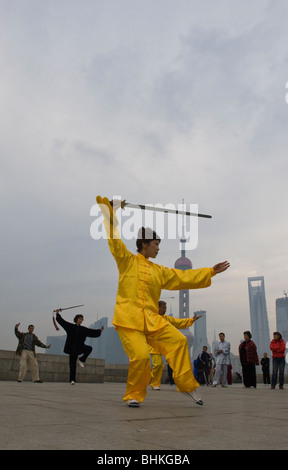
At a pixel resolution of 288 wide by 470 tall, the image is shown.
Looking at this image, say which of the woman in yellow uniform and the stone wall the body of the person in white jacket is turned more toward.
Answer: the woman in yellow uniform

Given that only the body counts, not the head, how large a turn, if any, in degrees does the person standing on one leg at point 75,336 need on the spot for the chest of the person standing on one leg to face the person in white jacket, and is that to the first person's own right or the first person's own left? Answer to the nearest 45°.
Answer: approximately 90° to the first person's own left

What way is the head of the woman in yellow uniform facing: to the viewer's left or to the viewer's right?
to the viewer's right

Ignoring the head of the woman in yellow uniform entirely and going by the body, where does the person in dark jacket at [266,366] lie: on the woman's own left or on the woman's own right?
on the woman's own left

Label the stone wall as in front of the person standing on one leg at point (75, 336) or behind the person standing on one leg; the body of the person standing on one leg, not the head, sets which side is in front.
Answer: behind

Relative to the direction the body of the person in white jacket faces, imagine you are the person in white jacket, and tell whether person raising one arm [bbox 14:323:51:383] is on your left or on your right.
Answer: on your right

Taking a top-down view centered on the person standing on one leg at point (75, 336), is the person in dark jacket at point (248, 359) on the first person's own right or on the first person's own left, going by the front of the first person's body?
on the first person's own left

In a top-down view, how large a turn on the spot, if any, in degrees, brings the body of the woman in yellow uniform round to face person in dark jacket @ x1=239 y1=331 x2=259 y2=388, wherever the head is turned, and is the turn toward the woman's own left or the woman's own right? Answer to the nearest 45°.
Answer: approximately 135° to the woman's own left
